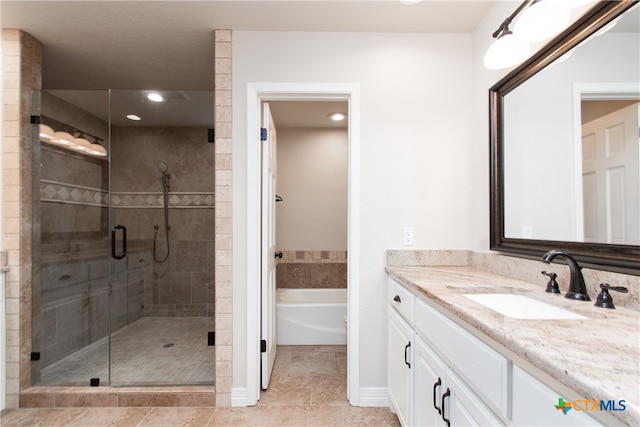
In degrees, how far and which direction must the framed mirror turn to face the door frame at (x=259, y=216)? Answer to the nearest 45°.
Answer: approximately 45° to its right

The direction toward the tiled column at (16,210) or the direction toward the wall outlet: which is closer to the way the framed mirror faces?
the tiled column

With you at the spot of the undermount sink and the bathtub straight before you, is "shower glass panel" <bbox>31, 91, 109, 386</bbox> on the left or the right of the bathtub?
left

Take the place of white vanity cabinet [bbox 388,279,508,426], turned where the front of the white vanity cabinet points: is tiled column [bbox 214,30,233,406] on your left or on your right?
on your right

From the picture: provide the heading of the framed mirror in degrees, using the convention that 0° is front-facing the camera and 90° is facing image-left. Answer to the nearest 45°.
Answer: approximately 45°

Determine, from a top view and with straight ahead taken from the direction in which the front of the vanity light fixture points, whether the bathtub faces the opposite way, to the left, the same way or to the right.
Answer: to the left

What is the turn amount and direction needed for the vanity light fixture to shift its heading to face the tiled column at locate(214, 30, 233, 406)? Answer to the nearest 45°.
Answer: approximately 45° to its right

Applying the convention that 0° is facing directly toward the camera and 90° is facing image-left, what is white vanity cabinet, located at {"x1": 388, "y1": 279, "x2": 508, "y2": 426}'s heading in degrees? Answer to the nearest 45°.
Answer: approximately 45°

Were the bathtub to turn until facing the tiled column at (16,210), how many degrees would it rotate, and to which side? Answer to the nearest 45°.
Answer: approximately 45° to its right
